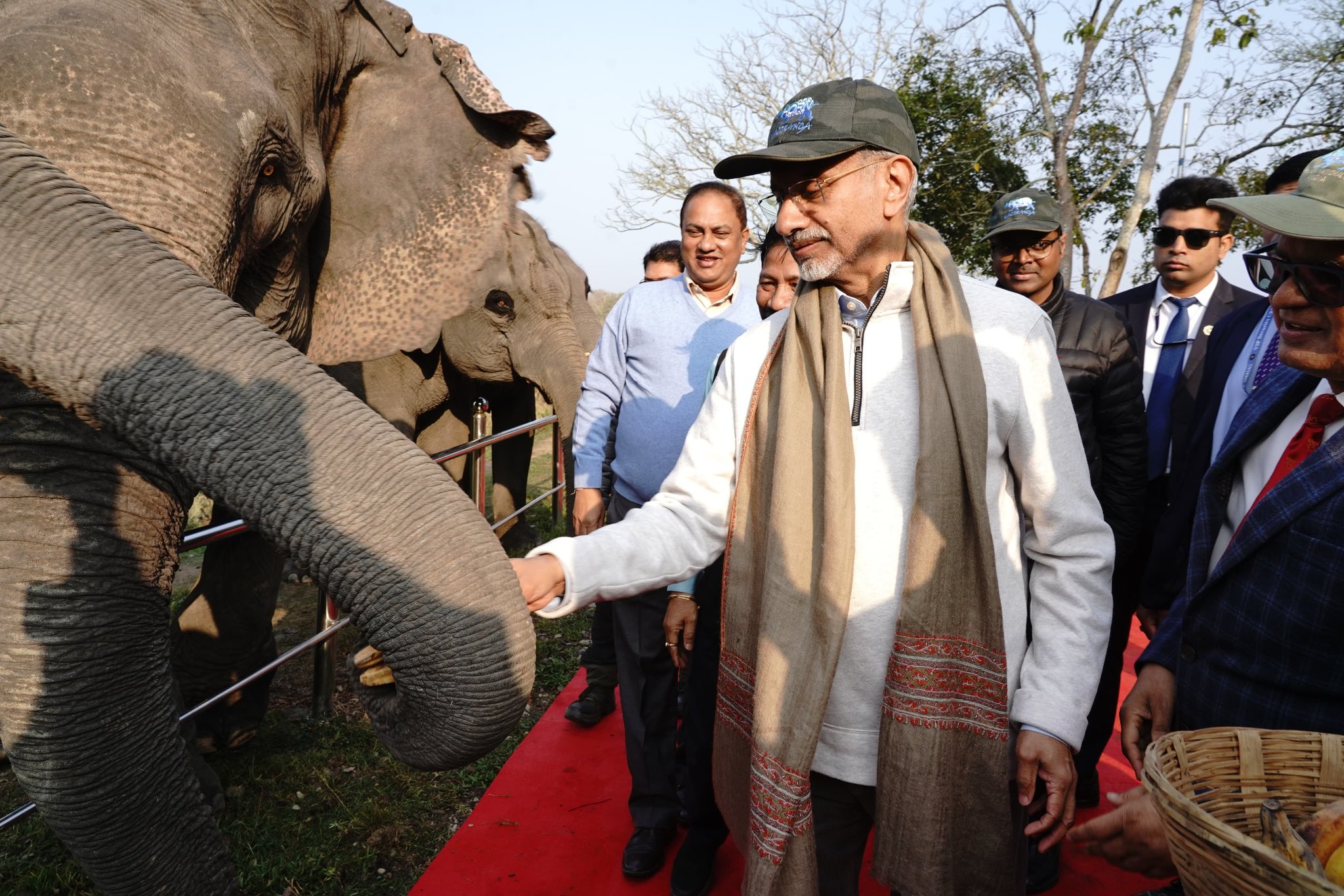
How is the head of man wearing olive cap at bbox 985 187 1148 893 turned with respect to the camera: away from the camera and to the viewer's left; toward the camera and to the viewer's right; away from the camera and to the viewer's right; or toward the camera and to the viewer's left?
toward the camera and to the viewer's left

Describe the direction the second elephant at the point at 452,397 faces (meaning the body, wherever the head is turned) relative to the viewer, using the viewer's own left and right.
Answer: facing the viewer and to the right of the viewer

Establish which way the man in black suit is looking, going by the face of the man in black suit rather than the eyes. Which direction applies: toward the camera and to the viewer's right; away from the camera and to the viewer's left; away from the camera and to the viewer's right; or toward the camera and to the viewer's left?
toward the camera and to the viewer's left

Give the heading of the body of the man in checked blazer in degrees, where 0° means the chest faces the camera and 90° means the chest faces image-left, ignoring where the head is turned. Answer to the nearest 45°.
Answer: approximately 45°

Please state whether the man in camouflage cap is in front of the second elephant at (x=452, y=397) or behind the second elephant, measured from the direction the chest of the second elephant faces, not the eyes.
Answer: in front

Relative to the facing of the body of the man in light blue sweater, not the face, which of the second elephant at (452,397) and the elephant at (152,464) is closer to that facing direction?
the elephant

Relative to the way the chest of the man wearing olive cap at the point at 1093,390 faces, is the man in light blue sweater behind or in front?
in front

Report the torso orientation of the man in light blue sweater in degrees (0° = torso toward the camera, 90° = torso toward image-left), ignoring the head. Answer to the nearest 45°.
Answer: approximately 0°

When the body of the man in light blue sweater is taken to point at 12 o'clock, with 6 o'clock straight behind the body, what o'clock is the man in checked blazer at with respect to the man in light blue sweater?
The man in checked blazer is roughly at 11 o'clock from the man in light blue sweater.

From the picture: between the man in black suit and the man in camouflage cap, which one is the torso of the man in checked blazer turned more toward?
the man in camouflage cap

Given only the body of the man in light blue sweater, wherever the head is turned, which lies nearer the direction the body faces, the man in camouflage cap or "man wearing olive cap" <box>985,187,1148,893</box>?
the man in camouflage cap
